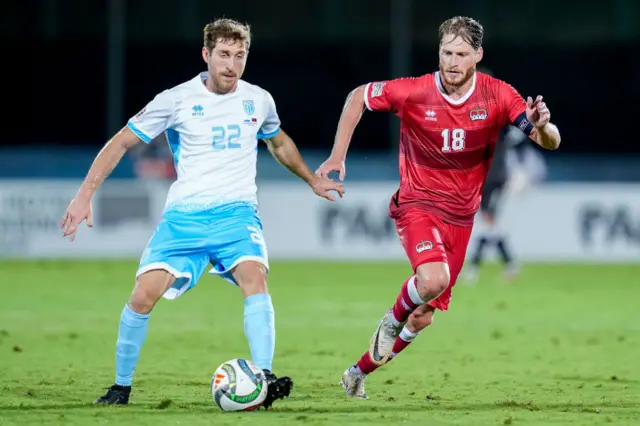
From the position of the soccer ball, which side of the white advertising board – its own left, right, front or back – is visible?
front

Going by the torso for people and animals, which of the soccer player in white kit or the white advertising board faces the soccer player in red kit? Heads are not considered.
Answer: the white advertising board

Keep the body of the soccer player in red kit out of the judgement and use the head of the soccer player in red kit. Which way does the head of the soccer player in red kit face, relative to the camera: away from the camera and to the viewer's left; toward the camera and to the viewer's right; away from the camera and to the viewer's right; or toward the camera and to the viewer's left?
toward the camera and to the viewer's left

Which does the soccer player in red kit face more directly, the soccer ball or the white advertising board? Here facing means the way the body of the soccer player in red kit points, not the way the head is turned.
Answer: the soccer ball

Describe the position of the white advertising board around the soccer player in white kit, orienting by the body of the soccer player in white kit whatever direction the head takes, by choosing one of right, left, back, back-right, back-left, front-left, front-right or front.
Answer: back

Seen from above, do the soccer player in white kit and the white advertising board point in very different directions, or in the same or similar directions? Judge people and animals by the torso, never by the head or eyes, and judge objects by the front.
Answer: same or similar directions

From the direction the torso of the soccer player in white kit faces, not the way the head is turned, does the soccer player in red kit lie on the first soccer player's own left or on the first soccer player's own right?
on the first soccer player's own left

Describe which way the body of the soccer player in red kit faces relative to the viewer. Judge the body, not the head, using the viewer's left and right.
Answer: facing the viewer

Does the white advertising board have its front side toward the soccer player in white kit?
yes

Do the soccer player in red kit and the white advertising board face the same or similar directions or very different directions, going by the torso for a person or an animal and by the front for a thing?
same or similar directions

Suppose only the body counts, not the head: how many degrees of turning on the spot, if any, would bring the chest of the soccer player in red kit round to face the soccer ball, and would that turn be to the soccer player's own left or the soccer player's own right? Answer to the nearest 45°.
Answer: approximately 45° to the soccer player's own right

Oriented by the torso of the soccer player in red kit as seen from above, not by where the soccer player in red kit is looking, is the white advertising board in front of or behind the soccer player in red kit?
behind
